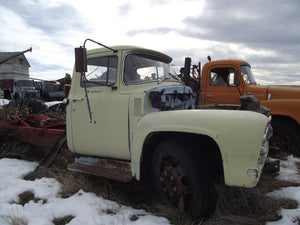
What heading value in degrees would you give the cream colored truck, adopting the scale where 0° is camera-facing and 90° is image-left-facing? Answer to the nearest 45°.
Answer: approximately 315°

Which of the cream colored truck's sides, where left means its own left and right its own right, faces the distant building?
back

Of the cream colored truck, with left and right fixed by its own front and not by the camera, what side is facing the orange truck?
left
